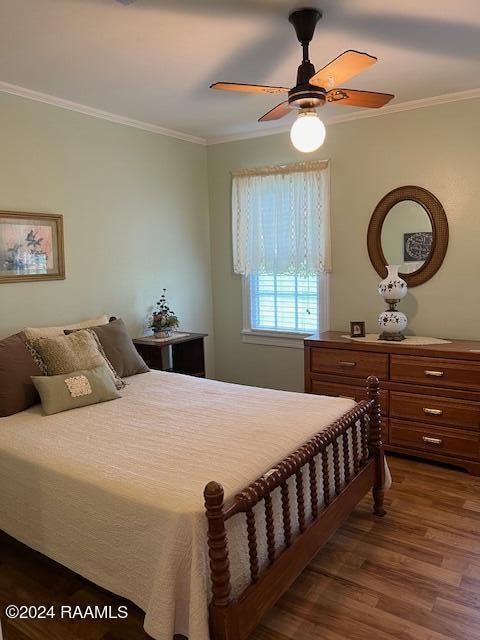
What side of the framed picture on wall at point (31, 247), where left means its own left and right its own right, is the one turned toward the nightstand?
left

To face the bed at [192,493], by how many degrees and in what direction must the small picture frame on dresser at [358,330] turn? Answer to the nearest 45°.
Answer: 0° — it already faces it

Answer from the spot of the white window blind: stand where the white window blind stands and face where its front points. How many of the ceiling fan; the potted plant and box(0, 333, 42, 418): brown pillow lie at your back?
0

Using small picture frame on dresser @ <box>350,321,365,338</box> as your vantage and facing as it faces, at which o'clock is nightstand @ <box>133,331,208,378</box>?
The nightstand is roughly at 3 o'clock from the small picture frame on dresser.

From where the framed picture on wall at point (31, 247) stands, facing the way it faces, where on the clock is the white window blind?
The white window blind is roughly at 10 o'clock from the framed picture on wall.

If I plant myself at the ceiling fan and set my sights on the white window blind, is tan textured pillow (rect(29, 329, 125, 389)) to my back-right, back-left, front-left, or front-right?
front-left

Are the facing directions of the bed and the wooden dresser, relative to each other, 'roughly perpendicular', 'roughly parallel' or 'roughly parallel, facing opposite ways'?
roughly perpendicular

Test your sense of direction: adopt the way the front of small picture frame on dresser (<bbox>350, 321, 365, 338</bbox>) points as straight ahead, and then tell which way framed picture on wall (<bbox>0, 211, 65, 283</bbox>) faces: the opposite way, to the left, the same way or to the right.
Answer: to the left

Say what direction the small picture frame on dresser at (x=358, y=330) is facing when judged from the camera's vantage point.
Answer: facing the viewer

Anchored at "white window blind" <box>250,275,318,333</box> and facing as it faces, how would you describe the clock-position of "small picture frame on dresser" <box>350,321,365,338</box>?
The small picture frame on dresser is roughly at 9 o'clock from the white window blind.

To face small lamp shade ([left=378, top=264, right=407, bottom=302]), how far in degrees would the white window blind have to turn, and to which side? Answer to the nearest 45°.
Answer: approximately 90° to its left

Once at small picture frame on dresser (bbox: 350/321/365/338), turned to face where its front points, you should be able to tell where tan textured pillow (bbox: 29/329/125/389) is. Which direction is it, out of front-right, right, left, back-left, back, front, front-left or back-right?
front-right

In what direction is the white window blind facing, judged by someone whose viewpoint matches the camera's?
facing the viewer and to the left of the viewer

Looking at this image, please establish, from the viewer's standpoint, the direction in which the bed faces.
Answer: facing the viewer and to the right of the viewer

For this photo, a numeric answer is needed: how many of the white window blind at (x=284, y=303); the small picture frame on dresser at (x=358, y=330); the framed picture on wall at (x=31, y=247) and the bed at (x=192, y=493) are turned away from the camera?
0

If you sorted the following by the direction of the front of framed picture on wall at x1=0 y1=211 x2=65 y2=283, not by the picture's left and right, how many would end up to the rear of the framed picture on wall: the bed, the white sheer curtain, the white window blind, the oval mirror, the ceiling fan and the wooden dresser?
0

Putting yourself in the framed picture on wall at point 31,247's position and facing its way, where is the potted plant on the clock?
The potted plant is roughly at 10 o'clock from the framed picture on wall.

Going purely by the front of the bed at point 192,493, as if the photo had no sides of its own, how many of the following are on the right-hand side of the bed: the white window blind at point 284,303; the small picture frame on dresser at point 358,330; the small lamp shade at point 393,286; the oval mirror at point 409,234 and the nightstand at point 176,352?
0

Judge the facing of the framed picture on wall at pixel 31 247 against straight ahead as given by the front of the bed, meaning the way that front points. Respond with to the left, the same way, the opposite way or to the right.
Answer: the same way
